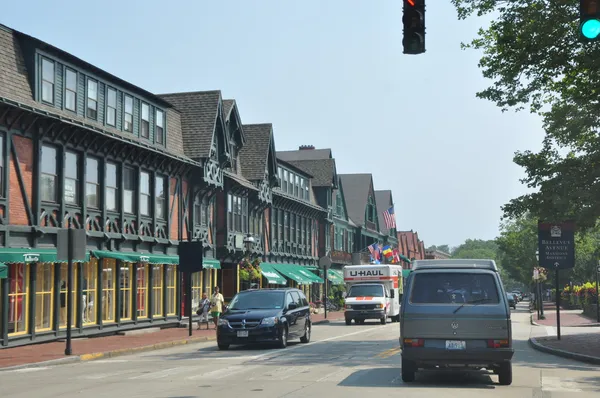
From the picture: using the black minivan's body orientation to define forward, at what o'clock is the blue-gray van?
The blue-gray van is roughly at 10 o'clock from the black minivan.

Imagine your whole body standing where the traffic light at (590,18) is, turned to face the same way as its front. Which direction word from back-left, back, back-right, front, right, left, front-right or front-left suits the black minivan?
back-right

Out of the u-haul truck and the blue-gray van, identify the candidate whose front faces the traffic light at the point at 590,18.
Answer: the u-haul truck

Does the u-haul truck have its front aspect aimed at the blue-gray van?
yes

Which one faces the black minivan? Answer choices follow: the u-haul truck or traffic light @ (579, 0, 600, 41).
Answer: the u-haul truck

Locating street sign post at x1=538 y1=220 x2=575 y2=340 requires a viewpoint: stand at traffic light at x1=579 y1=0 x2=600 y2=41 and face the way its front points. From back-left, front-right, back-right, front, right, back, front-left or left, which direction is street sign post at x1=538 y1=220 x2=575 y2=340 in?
back

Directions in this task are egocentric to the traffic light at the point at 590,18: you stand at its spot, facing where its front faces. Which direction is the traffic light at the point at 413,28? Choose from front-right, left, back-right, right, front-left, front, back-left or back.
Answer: right

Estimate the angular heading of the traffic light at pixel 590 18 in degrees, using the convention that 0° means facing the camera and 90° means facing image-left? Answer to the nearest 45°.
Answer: approximately 0°

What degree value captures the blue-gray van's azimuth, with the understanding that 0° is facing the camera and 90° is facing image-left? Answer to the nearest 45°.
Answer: approximately 180°

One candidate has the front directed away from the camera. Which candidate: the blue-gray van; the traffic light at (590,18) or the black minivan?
the blue-gray van

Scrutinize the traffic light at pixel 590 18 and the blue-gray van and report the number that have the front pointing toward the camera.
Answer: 1

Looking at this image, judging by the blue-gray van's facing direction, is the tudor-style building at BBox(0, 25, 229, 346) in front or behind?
in front

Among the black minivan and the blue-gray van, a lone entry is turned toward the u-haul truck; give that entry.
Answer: the blue-gray van

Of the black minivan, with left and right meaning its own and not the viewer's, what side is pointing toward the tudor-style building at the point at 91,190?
right

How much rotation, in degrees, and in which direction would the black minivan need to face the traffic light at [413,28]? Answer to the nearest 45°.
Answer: approximately 45° to its left

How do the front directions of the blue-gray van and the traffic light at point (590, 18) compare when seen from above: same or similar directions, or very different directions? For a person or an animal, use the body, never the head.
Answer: very different directions

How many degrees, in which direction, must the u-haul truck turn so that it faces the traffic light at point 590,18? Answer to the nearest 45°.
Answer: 0° — it already faces it
